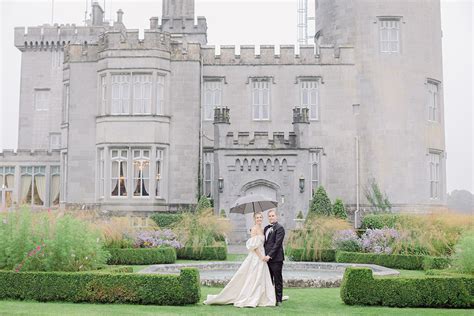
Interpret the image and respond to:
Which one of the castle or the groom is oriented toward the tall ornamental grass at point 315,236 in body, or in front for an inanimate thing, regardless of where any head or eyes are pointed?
the castle

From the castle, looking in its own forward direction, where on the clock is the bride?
The bride is roughly at 12 o'clock from the castle.

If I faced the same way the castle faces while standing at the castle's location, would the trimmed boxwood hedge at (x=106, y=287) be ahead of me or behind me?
ahead

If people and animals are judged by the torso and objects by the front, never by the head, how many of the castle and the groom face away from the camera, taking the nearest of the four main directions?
0

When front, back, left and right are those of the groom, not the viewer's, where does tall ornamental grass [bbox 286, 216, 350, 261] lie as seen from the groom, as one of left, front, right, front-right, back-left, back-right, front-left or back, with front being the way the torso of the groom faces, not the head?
back-right

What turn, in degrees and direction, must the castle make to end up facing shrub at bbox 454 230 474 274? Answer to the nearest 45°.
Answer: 0° — it already faces it

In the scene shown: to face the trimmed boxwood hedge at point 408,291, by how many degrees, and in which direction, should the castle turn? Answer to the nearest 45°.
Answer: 0° — it already faces it

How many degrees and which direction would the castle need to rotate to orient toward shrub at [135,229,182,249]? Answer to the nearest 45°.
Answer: approximately 45° to its right

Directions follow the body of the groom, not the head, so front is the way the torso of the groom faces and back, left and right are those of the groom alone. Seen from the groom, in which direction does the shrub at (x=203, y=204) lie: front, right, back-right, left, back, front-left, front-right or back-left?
back-right

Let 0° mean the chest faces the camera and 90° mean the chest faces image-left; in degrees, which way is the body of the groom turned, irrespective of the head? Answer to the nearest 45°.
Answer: approximately 45°

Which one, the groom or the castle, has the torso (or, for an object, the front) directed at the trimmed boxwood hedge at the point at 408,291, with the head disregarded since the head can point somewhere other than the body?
the castle

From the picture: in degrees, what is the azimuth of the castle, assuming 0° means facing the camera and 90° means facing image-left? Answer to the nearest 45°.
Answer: approximately 0°

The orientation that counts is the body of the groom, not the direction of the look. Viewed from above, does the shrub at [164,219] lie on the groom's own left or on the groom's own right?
on the groom's own right
